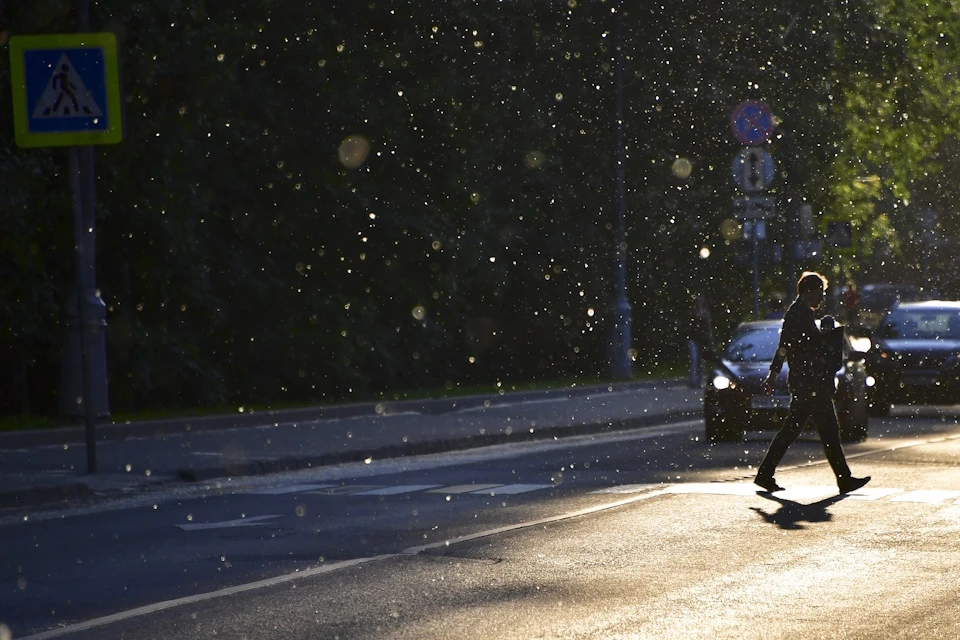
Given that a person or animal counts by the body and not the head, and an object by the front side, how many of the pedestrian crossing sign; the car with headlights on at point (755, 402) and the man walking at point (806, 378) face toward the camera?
2

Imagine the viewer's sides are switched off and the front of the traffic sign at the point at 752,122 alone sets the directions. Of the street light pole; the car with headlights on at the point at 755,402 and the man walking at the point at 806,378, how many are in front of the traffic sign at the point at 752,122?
2

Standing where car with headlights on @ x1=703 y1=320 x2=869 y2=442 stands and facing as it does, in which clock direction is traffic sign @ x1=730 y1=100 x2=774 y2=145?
The traffic sign is roughly at 6 o'clock from the car with headlights on.

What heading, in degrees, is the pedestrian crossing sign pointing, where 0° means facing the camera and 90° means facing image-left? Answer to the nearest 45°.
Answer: approximately 0°

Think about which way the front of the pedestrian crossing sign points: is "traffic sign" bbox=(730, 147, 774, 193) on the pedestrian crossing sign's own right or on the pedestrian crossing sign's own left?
on the pedestrian crossing sign's own left

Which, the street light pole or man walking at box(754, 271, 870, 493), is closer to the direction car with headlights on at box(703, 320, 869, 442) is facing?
the man walking

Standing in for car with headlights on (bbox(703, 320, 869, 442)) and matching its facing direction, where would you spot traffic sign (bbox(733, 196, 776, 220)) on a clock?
The traffic sign is roughly at 6 o'clock from the car with headlights on.

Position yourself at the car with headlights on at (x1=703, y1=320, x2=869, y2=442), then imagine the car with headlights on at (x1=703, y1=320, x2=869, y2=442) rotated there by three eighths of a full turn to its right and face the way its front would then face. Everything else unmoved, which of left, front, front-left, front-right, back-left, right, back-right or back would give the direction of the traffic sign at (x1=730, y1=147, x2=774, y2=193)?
front-right
